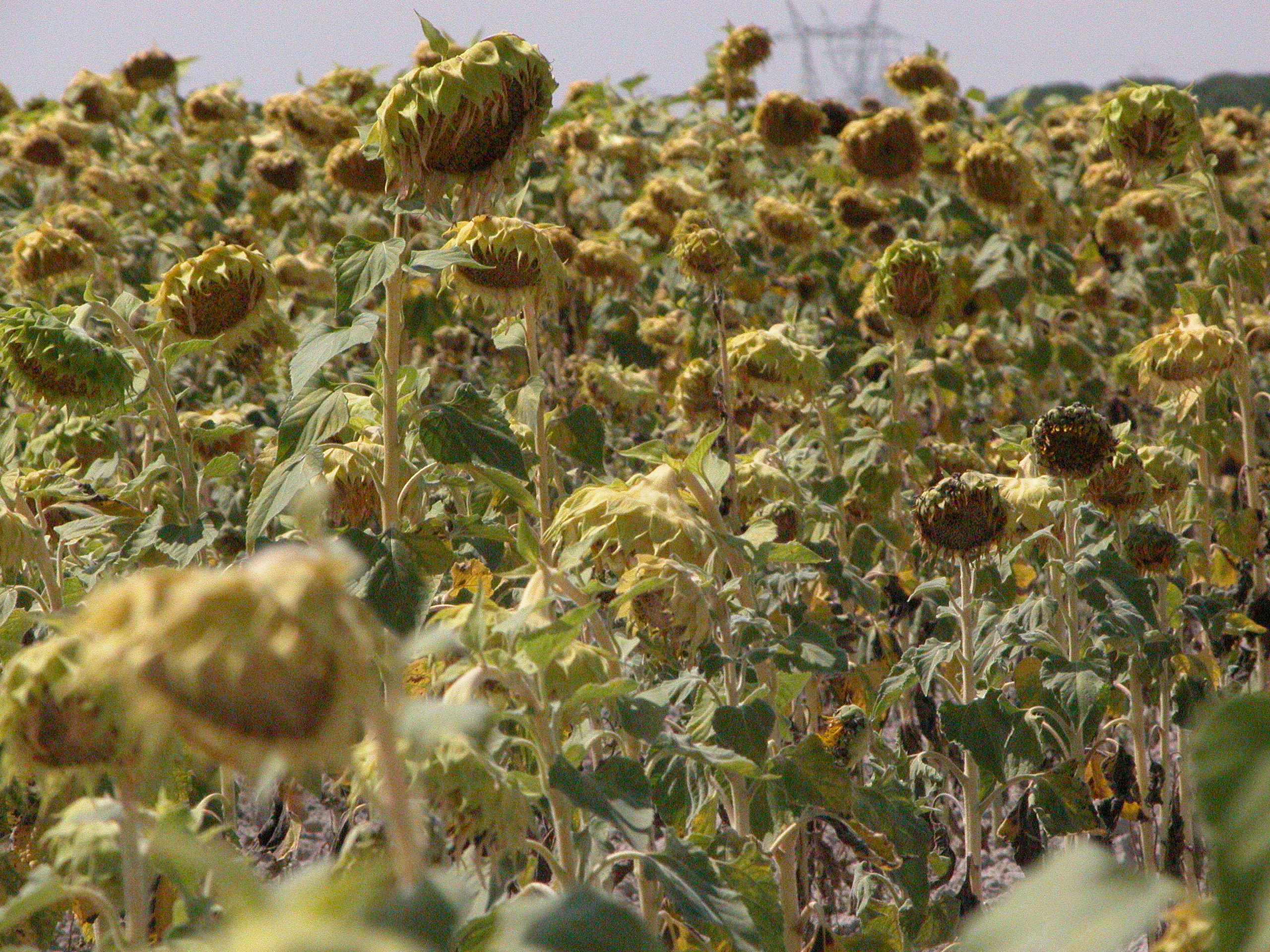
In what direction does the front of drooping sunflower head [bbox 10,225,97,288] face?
toward the camera

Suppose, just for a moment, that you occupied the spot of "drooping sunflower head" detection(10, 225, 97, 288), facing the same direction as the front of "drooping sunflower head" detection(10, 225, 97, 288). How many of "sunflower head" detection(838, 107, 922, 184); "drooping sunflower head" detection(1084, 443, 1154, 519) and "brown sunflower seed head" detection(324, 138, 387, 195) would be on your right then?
0

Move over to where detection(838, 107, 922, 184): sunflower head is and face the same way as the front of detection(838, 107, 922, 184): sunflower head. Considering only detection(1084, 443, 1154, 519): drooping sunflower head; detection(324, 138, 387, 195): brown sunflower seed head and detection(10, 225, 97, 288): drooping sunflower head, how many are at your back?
0

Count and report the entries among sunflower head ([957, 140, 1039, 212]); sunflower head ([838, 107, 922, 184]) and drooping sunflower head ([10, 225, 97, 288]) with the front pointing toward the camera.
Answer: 3

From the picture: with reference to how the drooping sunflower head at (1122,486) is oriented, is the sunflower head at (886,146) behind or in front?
behind

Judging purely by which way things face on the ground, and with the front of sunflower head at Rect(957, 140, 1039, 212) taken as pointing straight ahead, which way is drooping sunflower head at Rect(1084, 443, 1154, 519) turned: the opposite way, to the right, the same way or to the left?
the same way

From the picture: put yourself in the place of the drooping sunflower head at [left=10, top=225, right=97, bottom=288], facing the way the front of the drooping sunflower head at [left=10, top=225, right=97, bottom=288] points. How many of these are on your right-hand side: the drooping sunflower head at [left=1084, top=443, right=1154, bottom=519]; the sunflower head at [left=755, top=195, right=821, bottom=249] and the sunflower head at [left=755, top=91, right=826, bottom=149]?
0

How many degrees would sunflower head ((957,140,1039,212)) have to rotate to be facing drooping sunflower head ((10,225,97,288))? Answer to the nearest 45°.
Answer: approximately 45° to its right

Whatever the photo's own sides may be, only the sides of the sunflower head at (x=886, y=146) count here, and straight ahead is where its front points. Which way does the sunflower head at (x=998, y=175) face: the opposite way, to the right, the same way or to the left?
the same way

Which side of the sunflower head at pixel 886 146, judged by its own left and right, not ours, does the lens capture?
front

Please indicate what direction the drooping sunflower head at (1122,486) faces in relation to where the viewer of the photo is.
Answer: facing the viewer

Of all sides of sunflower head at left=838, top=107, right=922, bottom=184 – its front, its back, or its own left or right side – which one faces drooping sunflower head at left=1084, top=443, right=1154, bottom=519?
front
